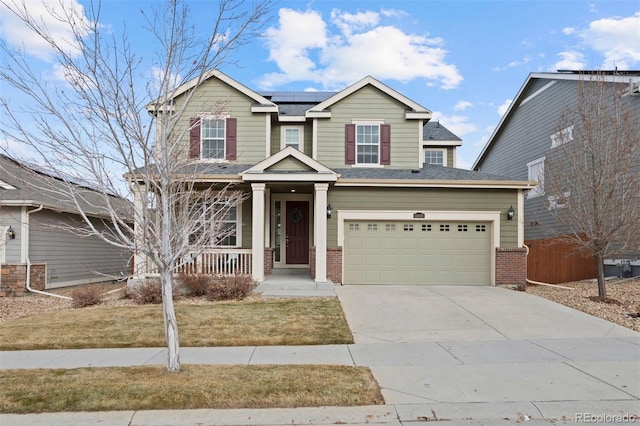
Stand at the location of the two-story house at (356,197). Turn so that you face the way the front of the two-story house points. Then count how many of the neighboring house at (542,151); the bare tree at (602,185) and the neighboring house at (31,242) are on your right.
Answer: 1

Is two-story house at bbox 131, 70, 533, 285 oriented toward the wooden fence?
no

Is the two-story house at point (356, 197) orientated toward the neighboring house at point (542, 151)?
no

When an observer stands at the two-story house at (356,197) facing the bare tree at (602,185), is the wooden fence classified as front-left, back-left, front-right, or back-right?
front-left

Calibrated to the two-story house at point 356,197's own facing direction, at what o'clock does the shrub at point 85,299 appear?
The shrub is roughly at 2 o'clock from the two-story house.

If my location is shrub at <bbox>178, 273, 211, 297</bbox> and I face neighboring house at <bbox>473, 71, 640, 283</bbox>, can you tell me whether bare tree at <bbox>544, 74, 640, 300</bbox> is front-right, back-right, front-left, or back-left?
front-right

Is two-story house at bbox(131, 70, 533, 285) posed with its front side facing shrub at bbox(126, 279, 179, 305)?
no

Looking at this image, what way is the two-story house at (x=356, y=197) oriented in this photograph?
toward the camera

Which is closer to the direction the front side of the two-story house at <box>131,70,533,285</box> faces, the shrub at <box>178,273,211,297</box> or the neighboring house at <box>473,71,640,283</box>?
the shrub

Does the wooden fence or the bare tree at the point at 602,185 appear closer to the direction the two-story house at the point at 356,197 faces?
the bare tree

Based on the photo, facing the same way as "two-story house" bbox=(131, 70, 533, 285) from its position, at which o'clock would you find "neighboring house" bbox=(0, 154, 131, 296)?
The neighboring house is roughly at 3 o'clock from the two-story house.

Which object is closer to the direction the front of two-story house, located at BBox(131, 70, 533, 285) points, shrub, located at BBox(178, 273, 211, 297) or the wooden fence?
the shrub
